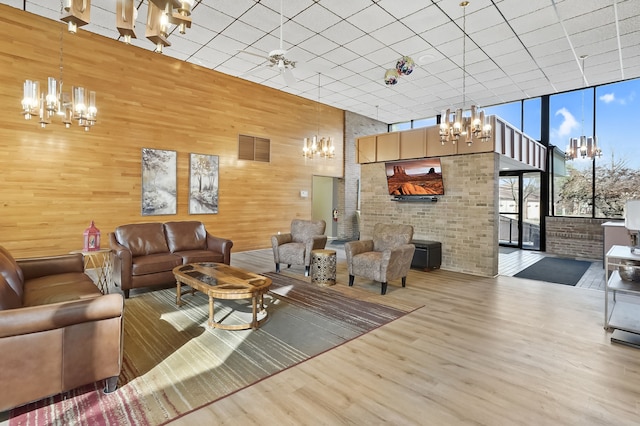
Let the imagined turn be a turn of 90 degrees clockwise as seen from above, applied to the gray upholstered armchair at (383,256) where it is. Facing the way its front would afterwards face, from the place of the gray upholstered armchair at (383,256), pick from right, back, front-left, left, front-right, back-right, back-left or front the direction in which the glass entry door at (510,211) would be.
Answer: right

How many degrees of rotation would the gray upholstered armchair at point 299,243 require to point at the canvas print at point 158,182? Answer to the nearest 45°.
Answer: approximately 45° to its right

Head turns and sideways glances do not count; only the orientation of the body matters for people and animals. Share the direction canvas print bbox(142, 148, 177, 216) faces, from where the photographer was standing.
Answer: facing the viewer and to the right of the viewer

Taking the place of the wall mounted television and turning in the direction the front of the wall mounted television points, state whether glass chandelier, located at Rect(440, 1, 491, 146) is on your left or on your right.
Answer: on your left

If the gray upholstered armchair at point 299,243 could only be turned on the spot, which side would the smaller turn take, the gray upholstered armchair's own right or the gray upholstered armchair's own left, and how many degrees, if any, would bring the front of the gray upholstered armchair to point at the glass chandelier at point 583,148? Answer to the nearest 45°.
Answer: approximately 135° to the gray upholstered armchair's own left

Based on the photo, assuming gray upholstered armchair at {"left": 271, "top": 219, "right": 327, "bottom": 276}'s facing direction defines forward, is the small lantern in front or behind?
in front
